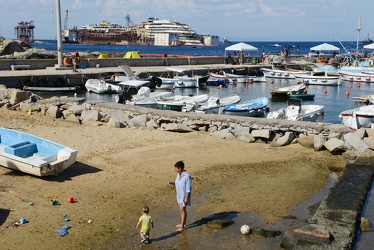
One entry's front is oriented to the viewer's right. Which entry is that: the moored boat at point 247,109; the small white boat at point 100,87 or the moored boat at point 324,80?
the moored boat at point 247,109

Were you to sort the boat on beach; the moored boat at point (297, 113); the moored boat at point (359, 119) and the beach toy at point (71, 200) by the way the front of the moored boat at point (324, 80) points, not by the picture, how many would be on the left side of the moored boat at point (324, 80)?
4

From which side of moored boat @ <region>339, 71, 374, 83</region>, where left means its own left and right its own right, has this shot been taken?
left

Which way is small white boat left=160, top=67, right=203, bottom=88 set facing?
to the viewer's left

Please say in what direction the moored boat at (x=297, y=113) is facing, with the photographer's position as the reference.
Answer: facing to the right of the viewer

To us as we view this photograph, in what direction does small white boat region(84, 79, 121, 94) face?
facing to the left of the viewer
